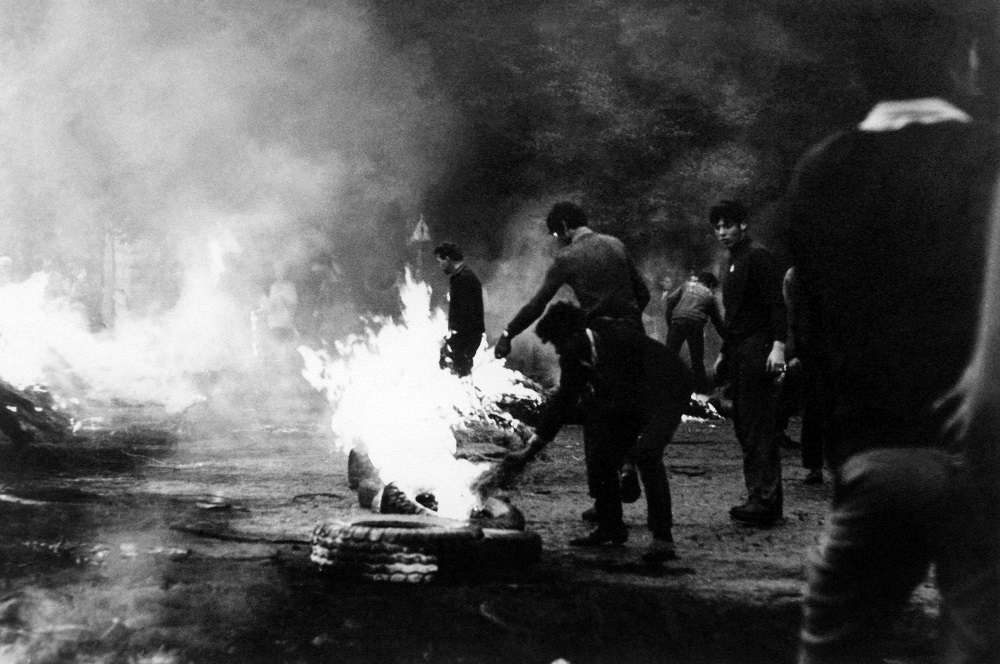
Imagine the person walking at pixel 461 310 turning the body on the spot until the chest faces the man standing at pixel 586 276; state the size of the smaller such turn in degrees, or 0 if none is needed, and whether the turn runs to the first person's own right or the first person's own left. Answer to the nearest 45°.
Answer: approximately 90° to the first person's own left

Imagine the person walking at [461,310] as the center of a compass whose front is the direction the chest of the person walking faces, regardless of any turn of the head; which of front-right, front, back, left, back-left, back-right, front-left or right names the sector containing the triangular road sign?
right

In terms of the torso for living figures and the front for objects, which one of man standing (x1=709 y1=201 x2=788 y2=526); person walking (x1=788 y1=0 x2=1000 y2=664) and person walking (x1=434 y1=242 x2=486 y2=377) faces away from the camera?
person walking (x1=788 y1=0 x2=1000 y2=664)

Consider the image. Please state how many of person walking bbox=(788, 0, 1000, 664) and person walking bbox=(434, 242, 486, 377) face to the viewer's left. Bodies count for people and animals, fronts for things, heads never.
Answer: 1

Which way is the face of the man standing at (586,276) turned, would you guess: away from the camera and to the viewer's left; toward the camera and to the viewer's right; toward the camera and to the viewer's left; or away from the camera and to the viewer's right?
away from the camera and to the viewer's left

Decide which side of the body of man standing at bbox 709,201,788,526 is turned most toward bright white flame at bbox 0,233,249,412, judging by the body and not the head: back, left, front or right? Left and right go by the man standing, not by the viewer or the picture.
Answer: right

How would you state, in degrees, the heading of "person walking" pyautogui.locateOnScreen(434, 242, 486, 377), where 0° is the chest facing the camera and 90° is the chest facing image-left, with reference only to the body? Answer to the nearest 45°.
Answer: approximately 90°

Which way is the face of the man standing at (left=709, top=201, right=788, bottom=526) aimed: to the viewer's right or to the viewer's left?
to the viewer's left

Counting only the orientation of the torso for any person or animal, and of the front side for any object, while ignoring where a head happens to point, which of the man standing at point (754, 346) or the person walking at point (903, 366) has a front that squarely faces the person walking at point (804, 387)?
the person walking at point (903, 366)

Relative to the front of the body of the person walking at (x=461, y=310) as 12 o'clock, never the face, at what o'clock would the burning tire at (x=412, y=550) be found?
The burning tire is roughly at 9 o'clock from the person walking.

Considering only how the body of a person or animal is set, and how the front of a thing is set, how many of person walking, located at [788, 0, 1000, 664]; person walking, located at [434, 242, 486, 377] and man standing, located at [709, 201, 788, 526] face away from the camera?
1

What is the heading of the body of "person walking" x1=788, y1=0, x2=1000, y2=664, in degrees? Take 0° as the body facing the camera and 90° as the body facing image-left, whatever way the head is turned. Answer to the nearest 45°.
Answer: approximately 180°

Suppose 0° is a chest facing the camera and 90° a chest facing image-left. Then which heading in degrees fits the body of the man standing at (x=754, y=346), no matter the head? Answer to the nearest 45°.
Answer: approximately 45°

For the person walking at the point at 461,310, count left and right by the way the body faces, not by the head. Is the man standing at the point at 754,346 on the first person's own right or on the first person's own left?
on the first person's own left

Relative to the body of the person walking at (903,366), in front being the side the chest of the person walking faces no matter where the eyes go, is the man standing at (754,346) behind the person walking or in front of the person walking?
in front
